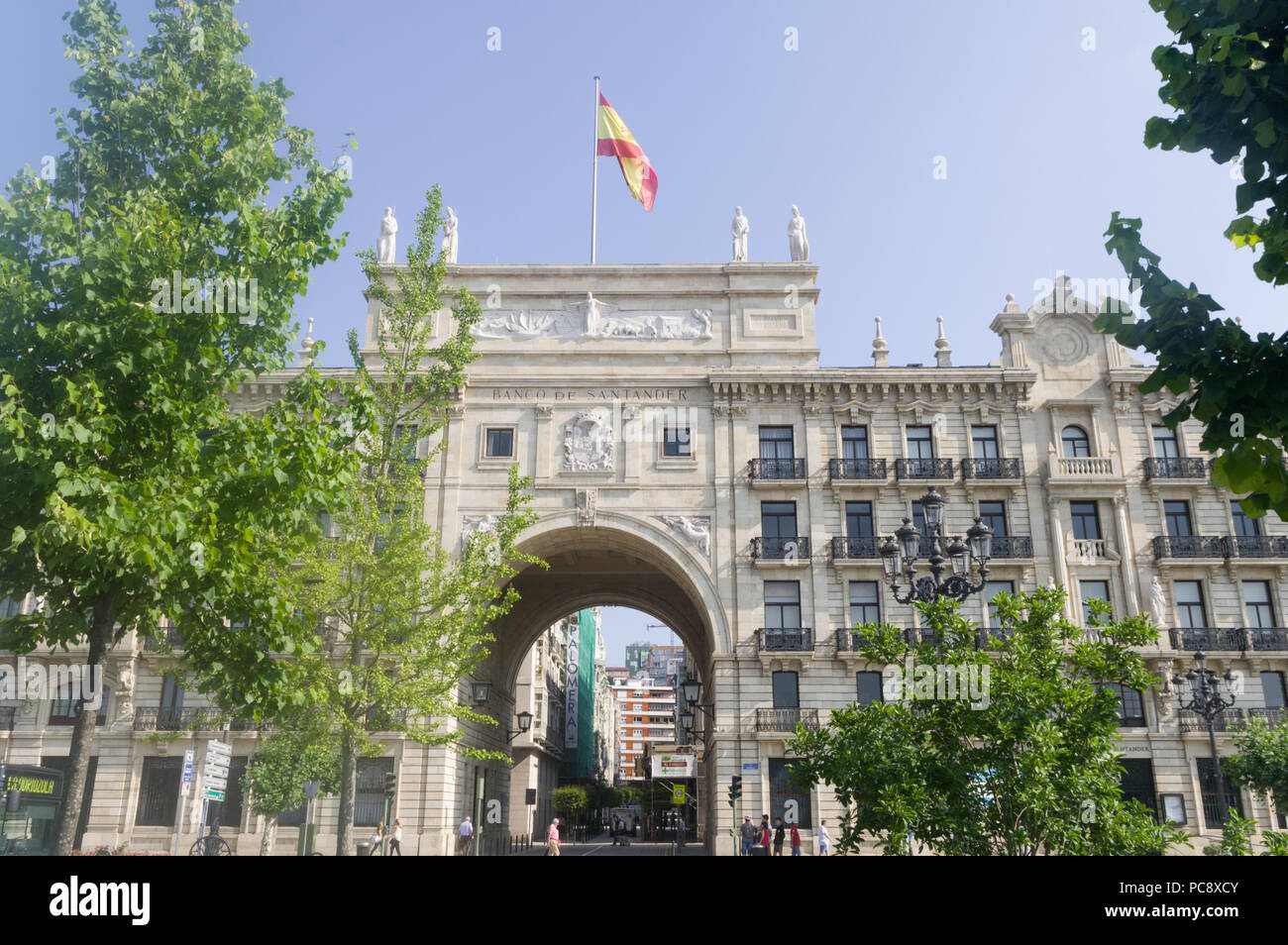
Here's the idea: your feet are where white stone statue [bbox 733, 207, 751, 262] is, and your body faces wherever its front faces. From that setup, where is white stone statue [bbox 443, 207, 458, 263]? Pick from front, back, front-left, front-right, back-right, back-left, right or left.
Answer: right

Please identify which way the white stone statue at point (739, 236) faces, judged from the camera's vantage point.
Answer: facing the viewer

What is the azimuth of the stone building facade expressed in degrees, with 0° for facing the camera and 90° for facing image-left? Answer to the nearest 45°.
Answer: approximately 0°

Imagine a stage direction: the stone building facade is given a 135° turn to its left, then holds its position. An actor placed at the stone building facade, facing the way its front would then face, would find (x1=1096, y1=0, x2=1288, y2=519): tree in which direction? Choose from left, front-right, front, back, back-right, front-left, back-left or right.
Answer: back-right

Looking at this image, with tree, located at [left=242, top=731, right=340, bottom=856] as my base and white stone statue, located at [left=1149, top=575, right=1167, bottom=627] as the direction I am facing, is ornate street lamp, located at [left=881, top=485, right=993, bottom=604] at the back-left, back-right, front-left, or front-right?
front-right

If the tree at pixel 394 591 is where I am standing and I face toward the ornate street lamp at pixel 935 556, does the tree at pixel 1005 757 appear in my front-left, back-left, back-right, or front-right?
front-right

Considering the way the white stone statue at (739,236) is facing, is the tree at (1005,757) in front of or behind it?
in front

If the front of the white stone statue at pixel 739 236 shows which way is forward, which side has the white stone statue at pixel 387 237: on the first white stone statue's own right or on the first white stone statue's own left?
on the first white stone statue's own right

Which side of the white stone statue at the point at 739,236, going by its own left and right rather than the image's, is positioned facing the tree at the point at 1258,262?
front

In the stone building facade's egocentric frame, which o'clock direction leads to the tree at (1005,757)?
The tree is roughly at 12 o'clock from the stone building facade.
